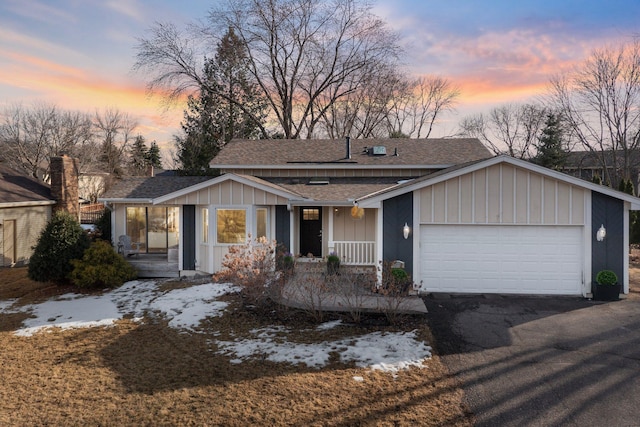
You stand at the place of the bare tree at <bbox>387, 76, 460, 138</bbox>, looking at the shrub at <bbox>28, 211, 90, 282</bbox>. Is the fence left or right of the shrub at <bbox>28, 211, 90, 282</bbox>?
right

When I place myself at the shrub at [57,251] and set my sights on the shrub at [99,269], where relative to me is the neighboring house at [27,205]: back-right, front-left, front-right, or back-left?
back-left

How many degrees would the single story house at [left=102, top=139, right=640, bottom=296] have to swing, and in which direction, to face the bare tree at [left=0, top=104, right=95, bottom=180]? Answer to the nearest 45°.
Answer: approximately 135° to its right

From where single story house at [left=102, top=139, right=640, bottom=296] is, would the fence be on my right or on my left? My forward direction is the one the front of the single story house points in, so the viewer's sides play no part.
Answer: on my right

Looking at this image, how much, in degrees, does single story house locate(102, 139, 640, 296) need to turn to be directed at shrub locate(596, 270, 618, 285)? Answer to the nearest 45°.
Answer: approximately 90° to its left

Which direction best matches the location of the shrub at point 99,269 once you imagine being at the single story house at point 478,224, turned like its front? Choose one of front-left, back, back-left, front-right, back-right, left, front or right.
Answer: right

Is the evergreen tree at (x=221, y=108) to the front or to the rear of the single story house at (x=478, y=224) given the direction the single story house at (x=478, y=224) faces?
to the rear

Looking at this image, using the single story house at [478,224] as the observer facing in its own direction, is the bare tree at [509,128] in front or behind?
behind

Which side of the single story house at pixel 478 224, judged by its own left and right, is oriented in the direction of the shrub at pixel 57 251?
right

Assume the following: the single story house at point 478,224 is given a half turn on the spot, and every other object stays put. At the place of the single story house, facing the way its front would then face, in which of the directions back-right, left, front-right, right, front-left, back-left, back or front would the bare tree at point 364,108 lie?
front

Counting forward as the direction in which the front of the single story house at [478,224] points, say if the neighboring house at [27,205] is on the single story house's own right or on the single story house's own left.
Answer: on the single story house's own right

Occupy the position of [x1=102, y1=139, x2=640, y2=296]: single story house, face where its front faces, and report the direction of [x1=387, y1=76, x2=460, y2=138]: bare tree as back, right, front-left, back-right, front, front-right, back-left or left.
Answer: back

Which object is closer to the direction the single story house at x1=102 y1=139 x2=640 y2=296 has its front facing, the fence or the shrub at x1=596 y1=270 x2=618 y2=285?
the shrub
